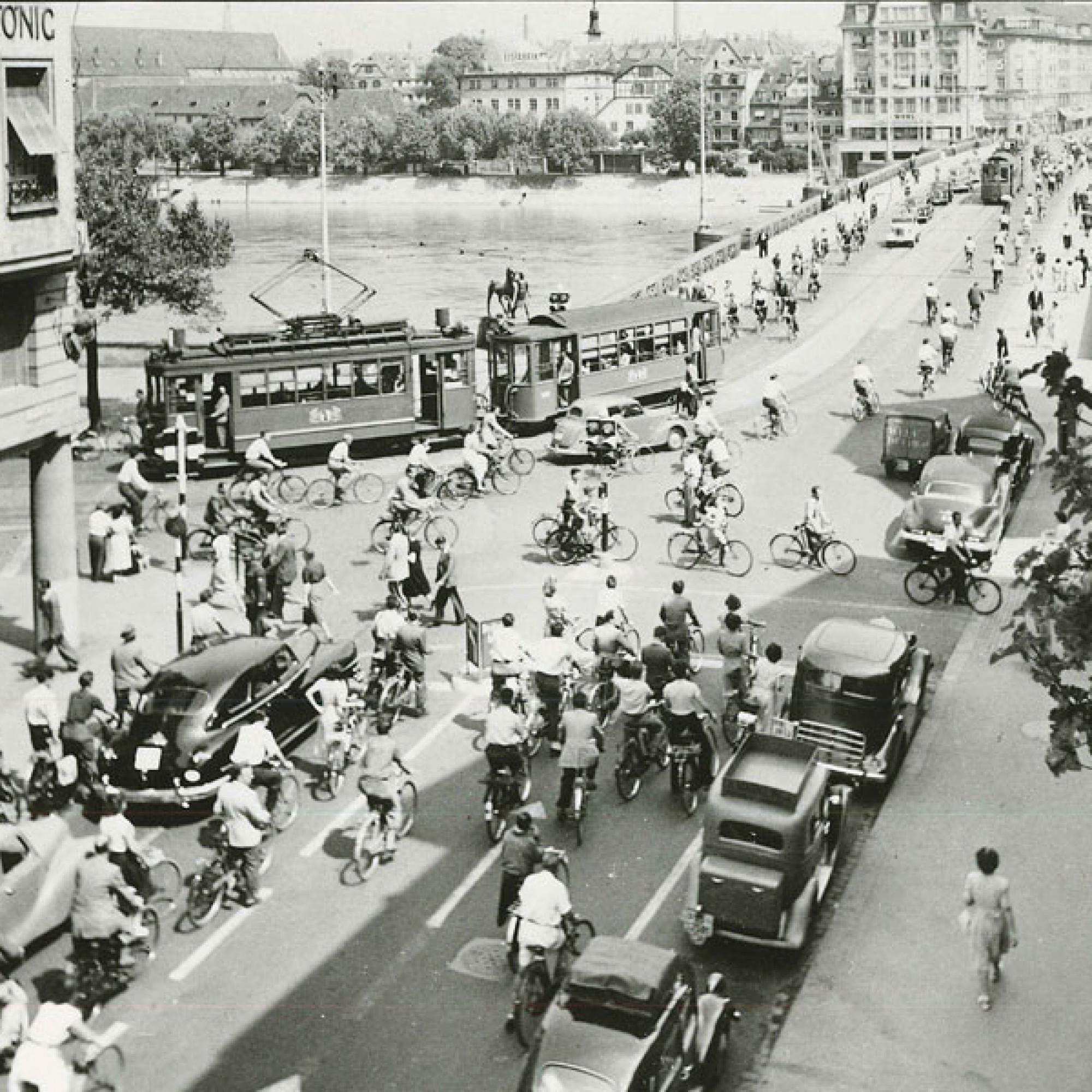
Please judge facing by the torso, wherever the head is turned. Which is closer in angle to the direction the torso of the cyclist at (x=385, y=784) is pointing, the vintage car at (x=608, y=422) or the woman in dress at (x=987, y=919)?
the vintage car

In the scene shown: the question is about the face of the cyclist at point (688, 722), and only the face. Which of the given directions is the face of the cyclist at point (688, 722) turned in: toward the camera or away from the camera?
away from the camera

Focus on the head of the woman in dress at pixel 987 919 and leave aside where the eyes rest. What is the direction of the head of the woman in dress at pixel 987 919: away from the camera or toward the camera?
away from the camera

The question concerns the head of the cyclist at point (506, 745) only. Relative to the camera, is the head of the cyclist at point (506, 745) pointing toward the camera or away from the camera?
away from the camera

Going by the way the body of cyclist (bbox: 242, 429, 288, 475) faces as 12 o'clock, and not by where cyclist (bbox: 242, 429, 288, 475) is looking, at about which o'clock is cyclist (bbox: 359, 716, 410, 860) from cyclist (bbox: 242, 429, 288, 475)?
cyclist (bbox: 359, 716, 410, 860) is roughly at 3 o'clock from cyclist (bbox: 242, 429, 288, 475).
